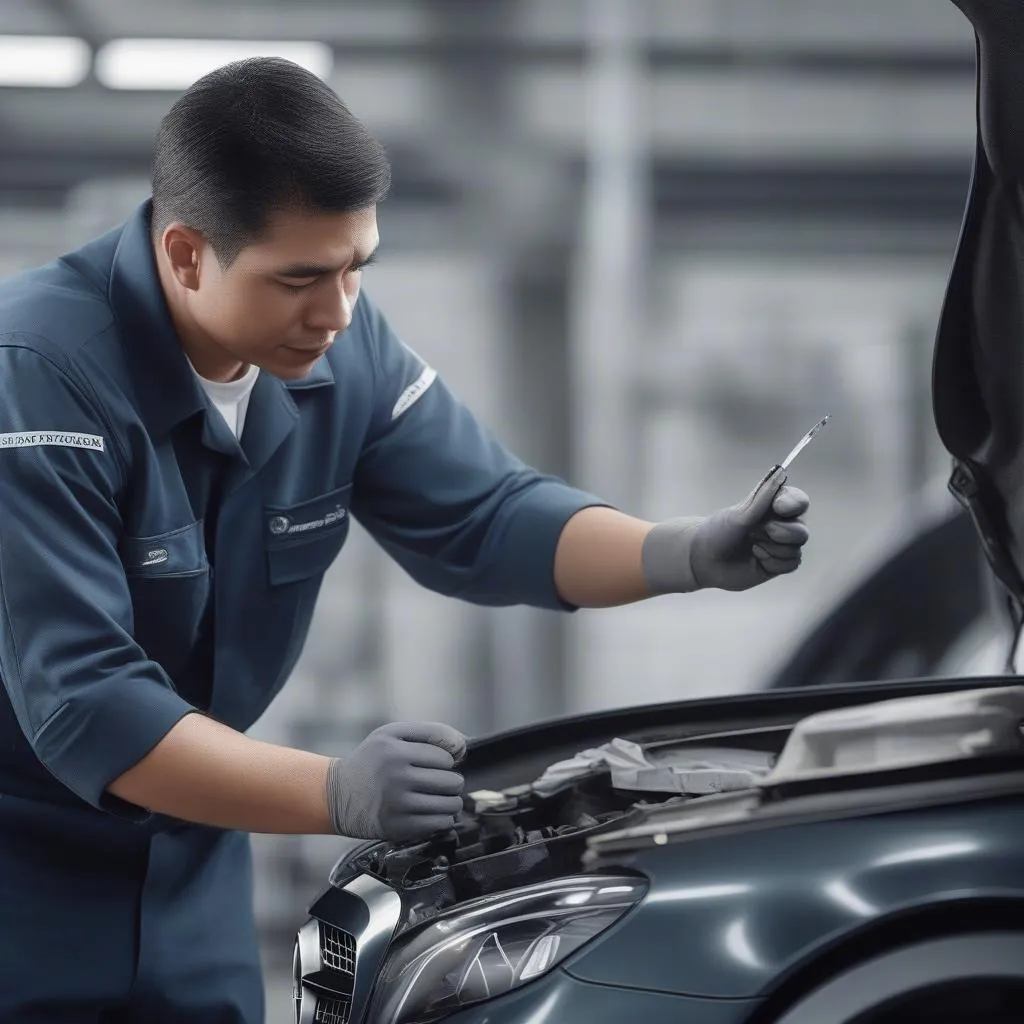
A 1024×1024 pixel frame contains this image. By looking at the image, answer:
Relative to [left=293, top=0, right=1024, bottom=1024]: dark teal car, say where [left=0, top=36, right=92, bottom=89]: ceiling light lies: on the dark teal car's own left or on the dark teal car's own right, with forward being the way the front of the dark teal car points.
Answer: on the dark teal car's own right

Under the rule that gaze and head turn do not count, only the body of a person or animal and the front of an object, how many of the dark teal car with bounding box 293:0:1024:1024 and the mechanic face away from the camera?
0

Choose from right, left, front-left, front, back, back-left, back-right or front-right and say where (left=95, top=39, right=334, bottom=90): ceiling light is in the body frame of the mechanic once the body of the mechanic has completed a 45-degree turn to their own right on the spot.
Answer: back

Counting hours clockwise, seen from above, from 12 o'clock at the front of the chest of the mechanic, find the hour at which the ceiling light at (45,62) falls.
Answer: The ceiling light is roughly at 7 o'clock from the mechanic.

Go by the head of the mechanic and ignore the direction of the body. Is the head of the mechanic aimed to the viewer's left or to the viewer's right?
to the viewer's right

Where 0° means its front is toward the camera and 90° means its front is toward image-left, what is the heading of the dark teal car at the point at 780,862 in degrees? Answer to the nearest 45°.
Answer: approximately 45°

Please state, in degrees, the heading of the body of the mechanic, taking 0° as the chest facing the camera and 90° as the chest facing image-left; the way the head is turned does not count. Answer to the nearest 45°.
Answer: approximately 315°

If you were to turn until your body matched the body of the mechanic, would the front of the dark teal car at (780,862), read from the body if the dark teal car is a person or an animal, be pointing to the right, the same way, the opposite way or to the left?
to the right
